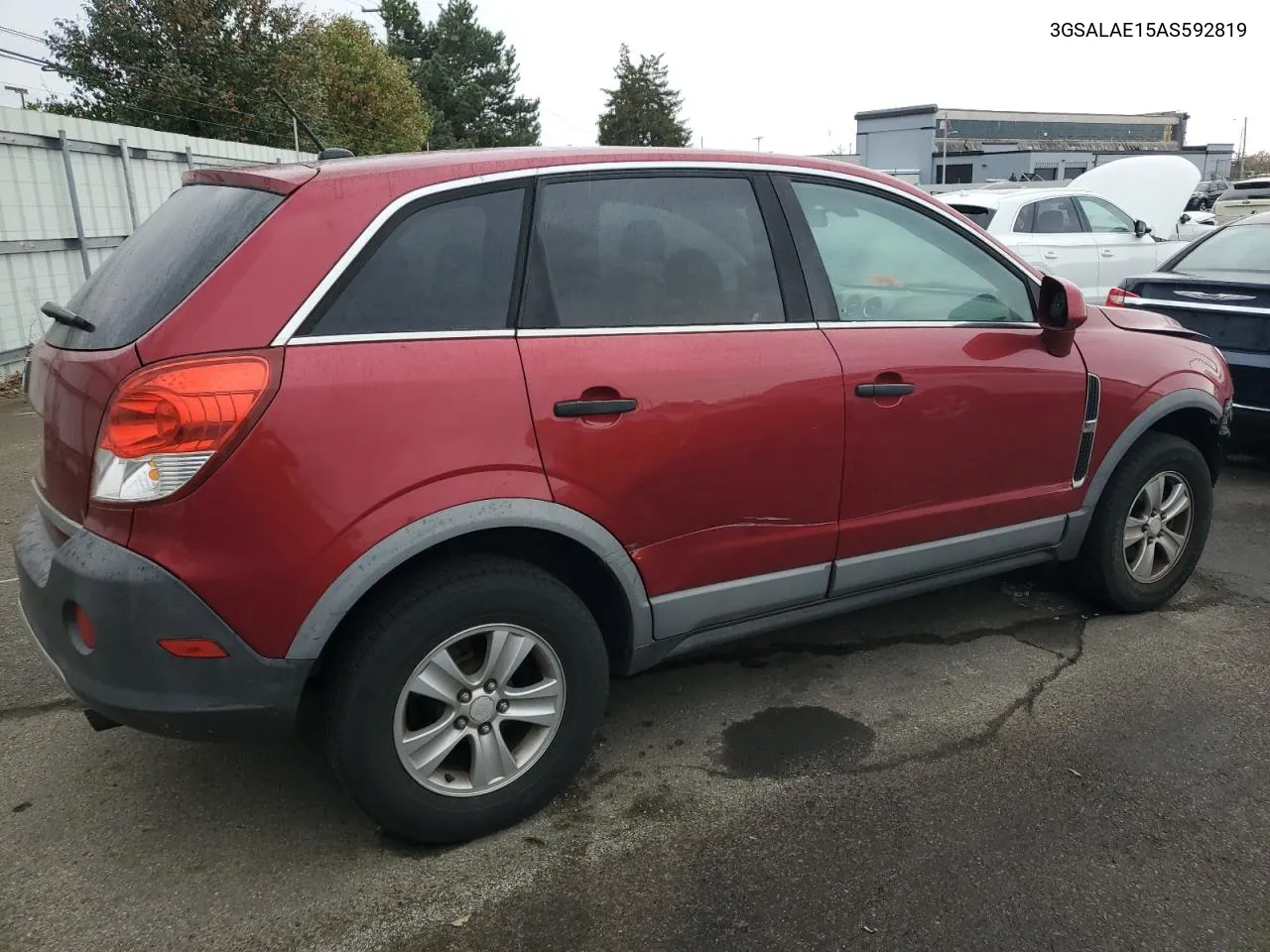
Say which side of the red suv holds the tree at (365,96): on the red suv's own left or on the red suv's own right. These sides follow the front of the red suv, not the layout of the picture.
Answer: on the red suv's own left

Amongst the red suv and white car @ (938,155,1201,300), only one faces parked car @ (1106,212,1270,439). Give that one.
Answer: the red suv

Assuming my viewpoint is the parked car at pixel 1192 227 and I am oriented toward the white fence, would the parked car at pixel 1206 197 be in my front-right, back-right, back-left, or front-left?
back-right

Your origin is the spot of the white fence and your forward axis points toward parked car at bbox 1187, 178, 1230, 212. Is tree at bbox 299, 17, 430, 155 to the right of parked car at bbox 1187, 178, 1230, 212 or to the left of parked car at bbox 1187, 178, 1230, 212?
left

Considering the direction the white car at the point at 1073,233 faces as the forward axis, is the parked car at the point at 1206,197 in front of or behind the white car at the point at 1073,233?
in front

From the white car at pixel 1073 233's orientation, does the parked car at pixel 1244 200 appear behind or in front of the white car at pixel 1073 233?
in front

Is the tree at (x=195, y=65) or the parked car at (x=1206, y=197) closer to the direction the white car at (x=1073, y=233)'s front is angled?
the parked car

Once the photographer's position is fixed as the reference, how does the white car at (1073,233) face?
facing away from the viewer and to the right of the viewer

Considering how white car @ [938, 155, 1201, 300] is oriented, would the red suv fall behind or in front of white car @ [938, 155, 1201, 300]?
behind

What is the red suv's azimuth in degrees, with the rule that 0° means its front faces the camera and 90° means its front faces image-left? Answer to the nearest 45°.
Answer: approximately 225°

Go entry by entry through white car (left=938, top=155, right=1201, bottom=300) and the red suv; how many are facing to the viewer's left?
0

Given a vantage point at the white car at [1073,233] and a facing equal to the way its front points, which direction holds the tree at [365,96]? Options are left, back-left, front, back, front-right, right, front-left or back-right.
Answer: left
